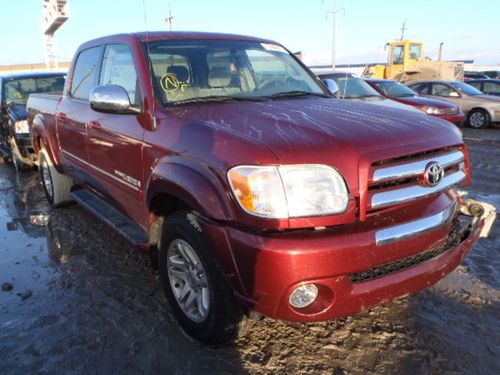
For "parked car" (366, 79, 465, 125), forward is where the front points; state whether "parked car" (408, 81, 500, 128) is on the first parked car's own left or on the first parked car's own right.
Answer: on the first parked car's own left

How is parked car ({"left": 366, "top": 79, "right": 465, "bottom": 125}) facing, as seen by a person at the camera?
facing the viewer and to the right of the viewer

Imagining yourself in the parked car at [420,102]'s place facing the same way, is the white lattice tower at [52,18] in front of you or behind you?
behind

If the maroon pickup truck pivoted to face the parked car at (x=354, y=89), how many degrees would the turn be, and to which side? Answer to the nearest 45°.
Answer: approximately 135° to its left

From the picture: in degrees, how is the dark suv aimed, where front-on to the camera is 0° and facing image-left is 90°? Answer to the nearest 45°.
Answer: approximately 315°

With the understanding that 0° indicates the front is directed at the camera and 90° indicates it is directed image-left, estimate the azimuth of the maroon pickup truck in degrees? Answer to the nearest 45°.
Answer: approximately 315°

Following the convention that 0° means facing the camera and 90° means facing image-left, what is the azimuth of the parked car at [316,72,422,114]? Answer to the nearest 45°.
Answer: approximately 315°

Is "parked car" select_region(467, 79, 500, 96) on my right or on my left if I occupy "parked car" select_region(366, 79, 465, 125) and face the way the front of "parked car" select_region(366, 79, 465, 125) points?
on my left

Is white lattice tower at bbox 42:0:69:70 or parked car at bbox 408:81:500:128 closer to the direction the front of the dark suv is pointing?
the parked car

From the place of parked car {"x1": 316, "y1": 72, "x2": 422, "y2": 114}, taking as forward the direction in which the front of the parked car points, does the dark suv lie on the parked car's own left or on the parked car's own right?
on the parked car's own right
